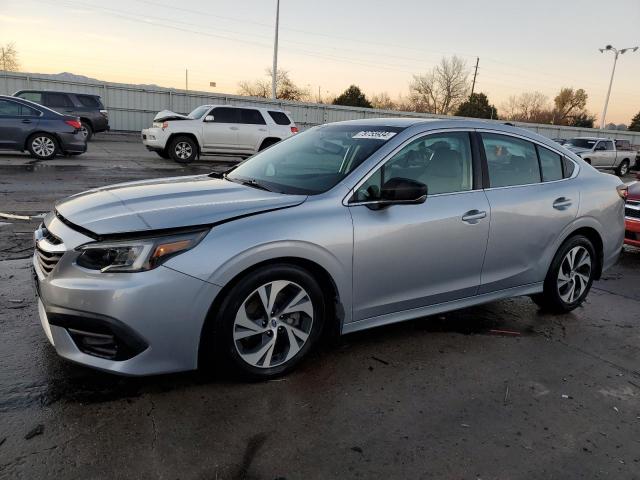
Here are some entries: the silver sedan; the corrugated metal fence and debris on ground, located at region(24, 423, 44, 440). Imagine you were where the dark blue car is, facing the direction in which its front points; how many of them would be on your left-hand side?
2

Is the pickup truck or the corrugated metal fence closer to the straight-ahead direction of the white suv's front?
the corrugated metal fence

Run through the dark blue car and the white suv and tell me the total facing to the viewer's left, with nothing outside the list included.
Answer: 2

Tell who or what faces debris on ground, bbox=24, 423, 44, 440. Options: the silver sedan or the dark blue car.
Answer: the silver sedan

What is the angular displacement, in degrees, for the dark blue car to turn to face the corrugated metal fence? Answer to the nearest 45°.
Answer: approximately 90° to its right

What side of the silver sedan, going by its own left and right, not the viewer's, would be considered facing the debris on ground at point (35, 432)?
front

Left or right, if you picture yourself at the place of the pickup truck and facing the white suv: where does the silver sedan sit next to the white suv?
left

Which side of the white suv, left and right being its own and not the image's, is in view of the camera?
left

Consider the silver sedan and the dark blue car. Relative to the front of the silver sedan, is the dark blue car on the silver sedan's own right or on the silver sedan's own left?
on the silver sedan's own right

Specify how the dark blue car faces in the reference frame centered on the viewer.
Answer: facing to the left of the viewer

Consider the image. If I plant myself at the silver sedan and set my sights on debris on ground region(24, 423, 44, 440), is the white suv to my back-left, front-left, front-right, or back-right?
back-right

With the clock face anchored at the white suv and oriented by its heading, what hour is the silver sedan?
The silver sedan is roughly at 9 o'clock from the white suv.
